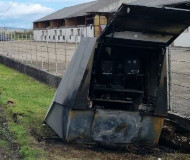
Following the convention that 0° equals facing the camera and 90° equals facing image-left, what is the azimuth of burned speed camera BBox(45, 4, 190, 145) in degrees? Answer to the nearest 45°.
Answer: approximately 0°

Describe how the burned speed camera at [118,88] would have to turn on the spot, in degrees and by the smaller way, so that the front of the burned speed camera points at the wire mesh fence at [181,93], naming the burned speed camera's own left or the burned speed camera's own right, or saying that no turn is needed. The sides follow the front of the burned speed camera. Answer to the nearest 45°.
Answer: approximately 135° to the burned speed camera's own left
